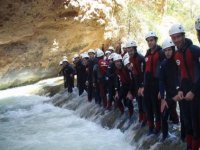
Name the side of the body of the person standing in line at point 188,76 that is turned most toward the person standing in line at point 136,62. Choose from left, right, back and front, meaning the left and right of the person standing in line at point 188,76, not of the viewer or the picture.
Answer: right

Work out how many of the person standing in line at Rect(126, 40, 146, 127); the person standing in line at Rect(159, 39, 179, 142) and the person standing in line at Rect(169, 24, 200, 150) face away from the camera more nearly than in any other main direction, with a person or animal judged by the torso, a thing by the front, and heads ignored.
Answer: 0

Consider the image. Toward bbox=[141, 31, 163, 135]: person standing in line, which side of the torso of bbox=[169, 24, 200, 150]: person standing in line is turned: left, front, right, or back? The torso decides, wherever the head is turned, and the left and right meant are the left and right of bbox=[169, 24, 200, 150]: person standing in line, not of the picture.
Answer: right

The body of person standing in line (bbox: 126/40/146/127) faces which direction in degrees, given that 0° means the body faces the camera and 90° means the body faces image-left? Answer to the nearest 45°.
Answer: approximately 45°

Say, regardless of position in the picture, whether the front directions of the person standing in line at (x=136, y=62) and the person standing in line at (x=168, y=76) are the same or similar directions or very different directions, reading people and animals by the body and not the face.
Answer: same or similar directions

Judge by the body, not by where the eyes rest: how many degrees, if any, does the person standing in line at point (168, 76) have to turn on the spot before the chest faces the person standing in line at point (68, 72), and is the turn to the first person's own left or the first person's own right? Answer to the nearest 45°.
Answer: approximately 90° to the first person's own right

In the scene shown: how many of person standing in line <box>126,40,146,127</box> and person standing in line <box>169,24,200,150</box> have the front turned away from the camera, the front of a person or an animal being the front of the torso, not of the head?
0

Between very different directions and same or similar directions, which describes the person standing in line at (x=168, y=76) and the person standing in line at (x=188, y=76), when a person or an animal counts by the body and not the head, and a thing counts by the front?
same or similar directions

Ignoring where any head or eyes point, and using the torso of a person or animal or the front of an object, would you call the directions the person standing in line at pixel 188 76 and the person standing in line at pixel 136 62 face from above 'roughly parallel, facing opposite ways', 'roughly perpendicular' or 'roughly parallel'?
roughly parallel

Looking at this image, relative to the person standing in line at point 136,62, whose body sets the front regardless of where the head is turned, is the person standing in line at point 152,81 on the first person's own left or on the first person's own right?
on the first person's own left

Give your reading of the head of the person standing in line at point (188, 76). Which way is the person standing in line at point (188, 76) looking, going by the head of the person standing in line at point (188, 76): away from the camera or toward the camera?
toward the camera

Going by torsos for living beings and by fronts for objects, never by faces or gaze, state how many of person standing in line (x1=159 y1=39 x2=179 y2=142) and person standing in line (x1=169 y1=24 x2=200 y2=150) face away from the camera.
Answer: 0
